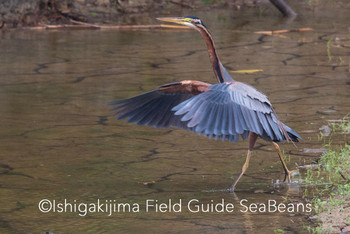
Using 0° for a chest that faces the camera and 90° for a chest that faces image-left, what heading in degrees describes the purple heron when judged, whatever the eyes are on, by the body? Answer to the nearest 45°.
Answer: approximately 90°

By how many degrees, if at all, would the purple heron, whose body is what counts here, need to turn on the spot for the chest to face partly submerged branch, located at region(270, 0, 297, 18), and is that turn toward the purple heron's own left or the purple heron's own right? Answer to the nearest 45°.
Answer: approximately 90° to the purple heron's own right
